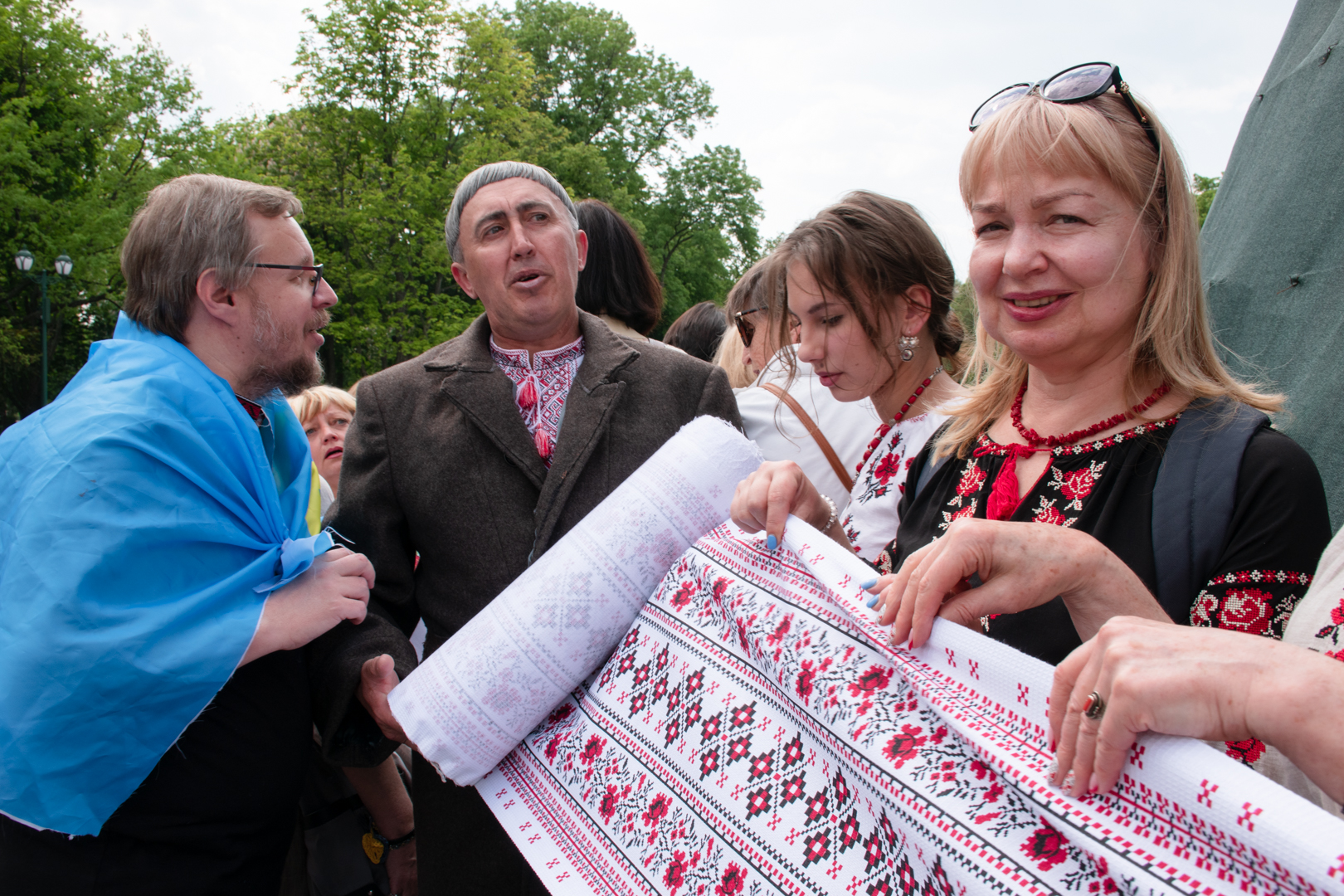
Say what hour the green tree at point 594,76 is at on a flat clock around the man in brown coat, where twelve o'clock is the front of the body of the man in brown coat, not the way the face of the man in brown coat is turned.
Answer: The green tree is roughly at 6 o'clock from the man in brown coat.

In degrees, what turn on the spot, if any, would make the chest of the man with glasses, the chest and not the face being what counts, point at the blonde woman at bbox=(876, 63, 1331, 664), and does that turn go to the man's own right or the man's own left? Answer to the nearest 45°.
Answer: approximately 45° to the man's own right

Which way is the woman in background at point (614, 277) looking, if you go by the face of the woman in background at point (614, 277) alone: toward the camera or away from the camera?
away from the camera

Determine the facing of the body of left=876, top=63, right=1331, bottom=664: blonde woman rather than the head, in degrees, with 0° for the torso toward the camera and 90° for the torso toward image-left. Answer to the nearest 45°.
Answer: approximately 45°

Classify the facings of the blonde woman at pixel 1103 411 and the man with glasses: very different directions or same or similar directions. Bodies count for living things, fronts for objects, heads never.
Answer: very different directions

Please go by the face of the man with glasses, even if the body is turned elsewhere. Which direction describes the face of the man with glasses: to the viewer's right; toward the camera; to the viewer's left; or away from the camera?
to the viewer's right

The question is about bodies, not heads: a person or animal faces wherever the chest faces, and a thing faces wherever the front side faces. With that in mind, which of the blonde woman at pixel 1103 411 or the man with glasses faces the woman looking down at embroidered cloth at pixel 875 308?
the man with glasses

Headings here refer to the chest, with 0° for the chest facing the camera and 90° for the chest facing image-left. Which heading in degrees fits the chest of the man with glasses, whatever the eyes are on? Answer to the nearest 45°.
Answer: approximately 270°

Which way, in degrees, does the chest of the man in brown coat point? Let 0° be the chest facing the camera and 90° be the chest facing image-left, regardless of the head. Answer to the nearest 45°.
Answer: approximately 0°
